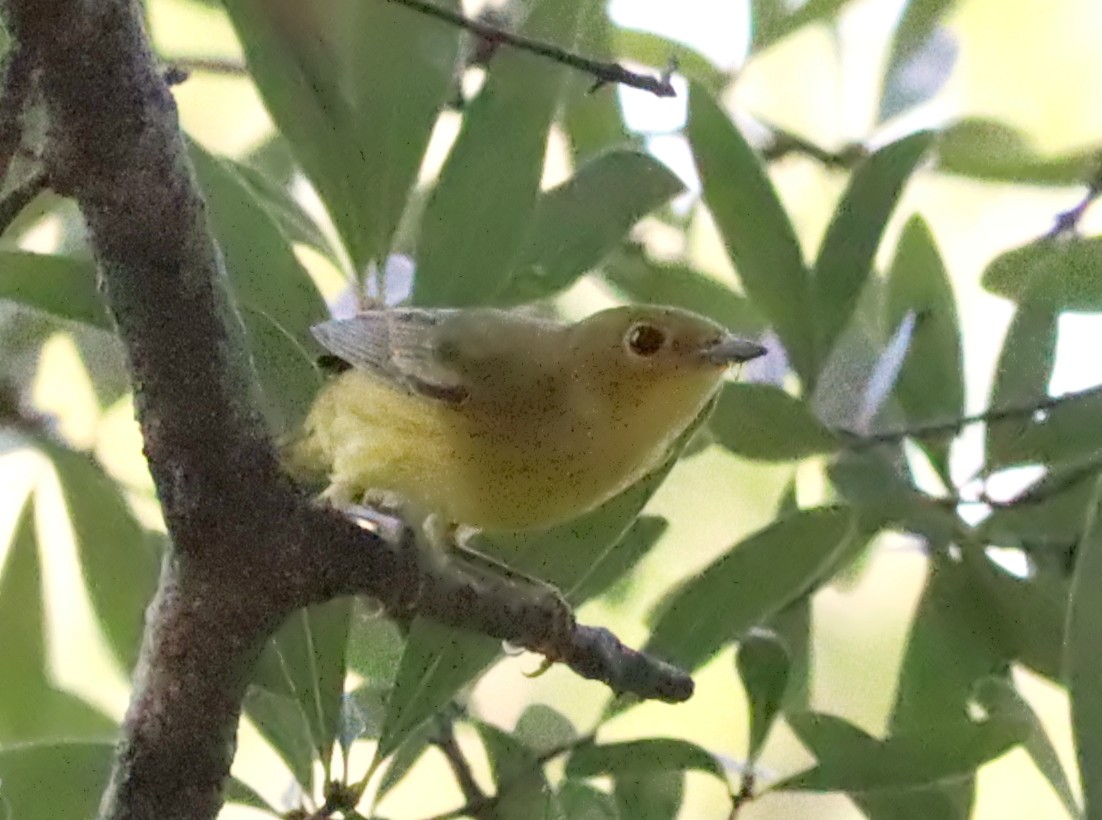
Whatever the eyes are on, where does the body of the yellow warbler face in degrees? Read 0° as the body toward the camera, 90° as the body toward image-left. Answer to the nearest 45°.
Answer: approximately 270°
